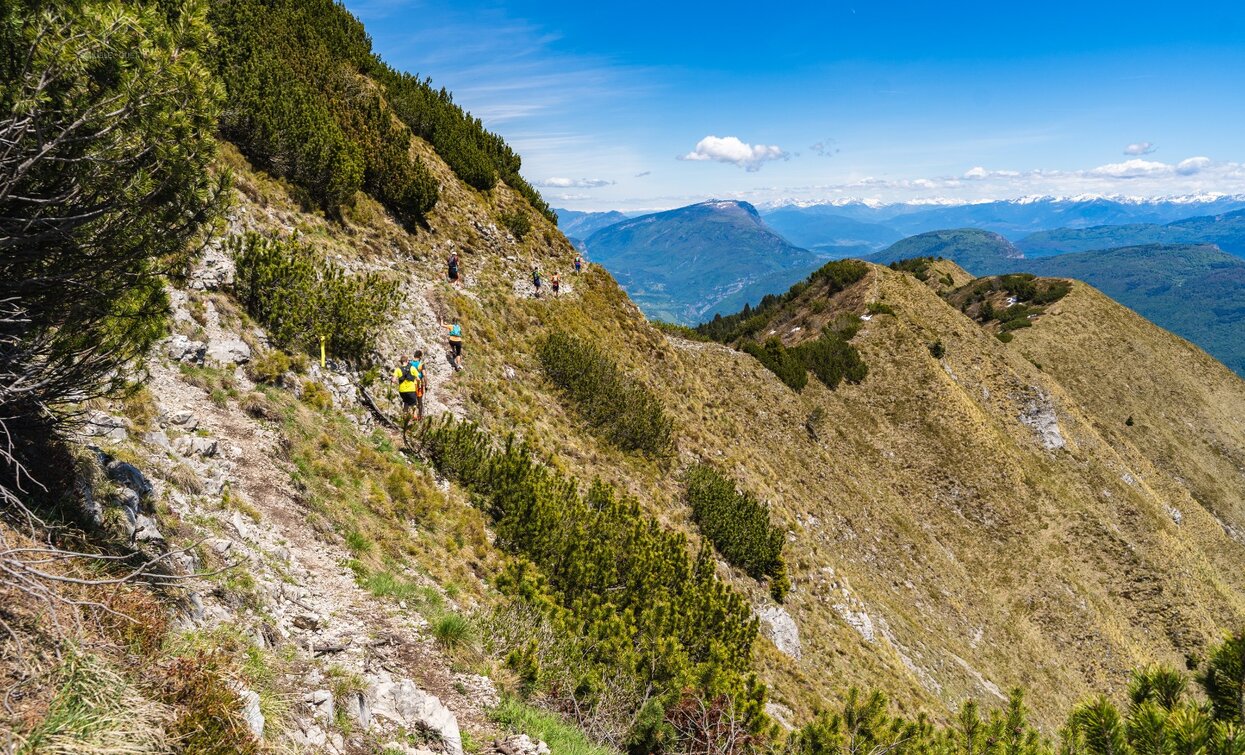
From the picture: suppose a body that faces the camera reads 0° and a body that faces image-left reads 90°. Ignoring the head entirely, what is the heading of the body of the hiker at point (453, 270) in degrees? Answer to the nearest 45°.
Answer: approximately 180°

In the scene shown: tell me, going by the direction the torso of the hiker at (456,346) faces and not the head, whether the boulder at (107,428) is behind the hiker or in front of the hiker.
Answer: behind

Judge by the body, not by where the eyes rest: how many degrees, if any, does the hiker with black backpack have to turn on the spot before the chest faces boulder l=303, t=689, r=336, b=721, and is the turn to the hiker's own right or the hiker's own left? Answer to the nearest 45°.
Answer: approximately 180°

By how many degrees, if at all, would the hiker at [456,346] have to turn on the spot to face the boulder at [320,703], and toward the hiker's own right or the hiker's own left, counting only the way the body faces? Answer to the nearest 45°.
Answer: approximately 180°

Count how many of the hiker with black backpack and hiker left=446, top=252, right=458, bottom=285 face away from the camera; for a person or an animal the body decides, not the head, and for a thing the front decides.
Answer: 2

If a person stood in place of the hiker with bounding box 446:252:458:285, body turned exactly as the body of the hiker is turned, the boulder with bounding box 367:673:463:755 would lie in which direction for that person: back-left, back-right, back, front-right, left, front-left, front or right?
back

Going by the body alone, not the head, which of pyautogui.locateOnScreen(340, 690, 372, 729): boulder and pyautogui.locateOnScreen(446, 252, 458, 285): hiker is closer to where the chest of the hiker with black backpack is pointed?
the hiker

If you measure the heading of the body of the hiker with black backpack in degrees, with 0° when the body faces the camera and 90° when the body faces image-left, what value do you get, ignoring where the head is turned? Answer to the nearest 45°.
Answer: approximately 180°

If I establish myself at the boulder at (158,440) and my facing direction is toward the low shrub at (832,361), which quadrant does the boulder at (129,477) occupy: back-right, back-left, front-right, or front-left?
back-right

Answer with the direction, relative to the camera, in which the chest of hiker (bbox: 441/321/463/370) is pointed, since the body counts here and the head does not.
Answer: away from the camera

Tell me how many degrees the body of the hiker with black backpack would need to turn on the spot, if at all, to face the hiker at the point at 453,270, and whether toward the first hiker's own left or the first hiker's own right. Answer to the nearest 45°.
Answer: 0° — they already face them

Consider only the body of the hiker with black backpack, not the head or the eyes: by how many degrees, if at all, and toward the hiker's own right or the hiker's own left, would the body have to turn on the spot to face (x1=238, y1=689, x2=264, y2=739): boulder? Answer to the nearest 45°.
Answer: approximately 180°

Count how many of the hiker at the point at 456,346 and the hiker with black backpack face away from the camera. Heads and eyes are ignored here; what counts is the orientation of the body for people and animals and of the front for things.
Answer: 2

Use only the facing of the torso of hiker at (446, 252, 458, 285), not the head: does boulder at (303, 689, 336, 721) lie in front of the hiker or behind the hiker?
behind

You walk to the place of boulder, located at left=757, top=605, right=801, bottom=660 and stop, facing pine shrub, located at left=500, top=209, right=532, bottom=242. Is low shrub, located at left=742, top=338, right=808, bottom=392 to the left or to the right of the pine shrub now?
right
